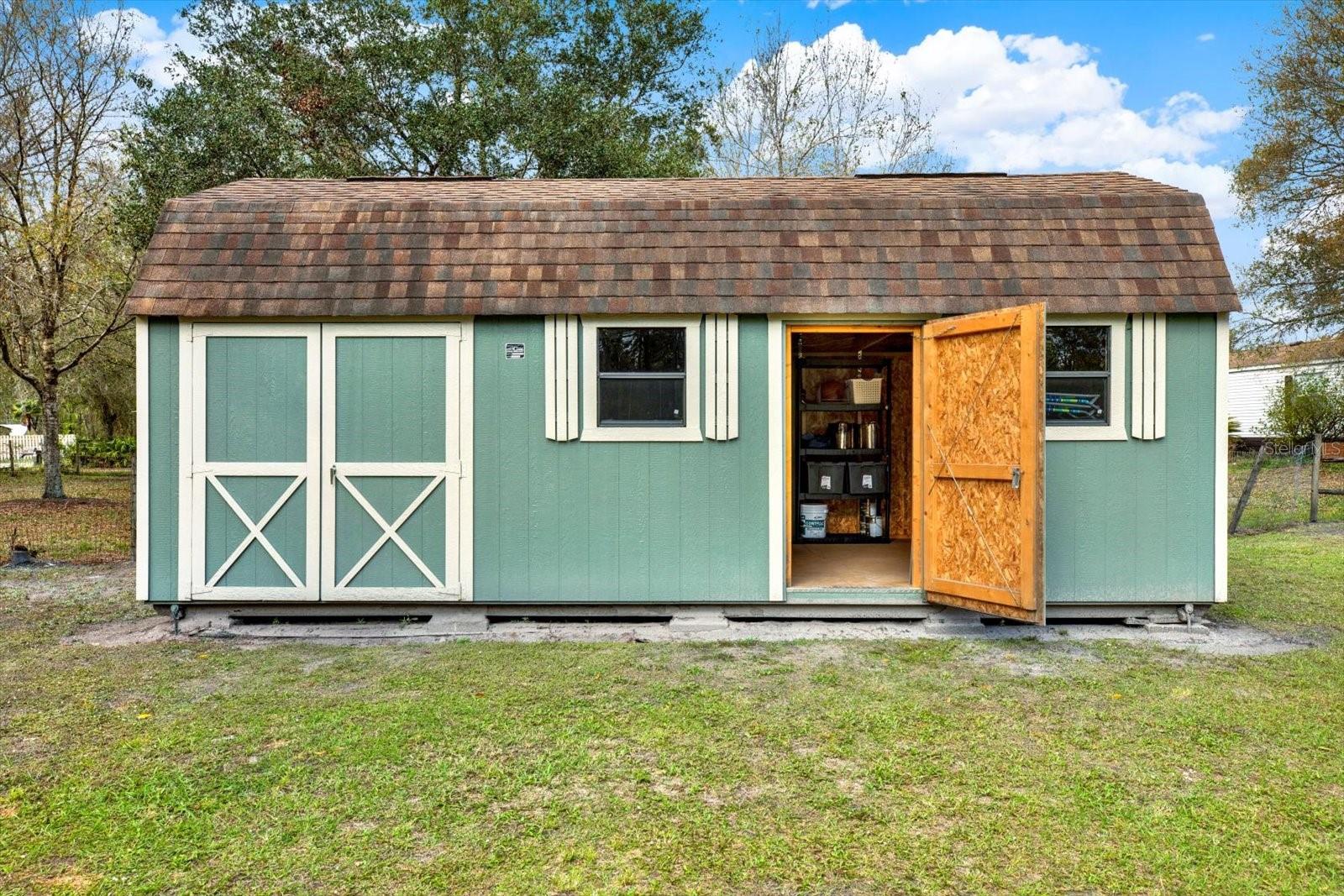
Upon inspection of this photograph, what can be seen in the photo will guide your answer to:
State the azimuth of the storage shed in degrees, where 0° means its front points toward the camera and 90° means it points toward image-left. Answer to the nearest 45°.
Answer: approximately 0°

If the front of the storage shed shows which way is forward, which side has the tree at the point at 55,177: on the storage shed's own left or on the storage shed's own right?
on the storage shed's own right

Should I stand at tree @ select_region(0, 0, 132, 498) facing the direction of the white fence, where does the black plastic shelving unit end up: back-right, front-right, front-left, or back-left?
back-right

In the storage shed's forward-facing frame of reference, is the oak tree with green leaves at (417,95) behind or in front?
behind

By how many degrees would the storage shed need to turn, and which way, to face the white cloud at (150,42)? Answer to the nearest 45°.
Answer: approximately 135° to its right

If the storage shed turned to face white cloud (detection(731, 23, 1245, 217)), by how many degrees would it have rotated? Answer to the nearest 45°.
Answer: approximately 135° to its left

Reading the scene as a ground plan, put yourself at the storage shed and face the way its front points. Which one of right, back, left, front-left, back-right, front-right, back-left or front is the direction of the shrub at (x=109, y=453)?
back-right

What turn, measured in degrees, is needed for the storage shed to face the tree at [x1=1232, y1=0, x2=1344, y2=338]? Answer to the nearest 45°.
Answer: approximately 135° to its left

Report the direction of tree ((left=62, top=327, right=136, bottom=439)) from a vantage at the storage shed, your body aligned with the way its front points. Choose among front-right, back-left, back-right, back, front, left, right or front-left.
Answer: back-right

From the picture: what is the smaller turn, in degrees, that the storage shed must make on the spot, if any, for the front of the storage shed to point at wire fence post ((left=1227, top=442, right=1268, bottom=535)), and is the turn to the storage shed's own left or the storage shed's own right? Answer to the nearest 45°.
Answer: approximately 135° to the storage shed's own left

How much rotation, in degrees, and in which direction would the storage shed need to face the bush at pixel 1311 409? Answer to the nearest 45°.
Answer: approximately 135° to its left

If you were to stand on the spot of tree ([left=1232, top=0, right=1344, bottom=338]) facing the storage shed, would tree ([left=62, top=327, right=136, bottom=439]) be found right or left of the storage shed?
right

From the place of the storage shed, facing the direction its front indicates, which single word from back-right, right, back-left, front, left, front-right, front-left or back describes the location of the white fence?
back-right
